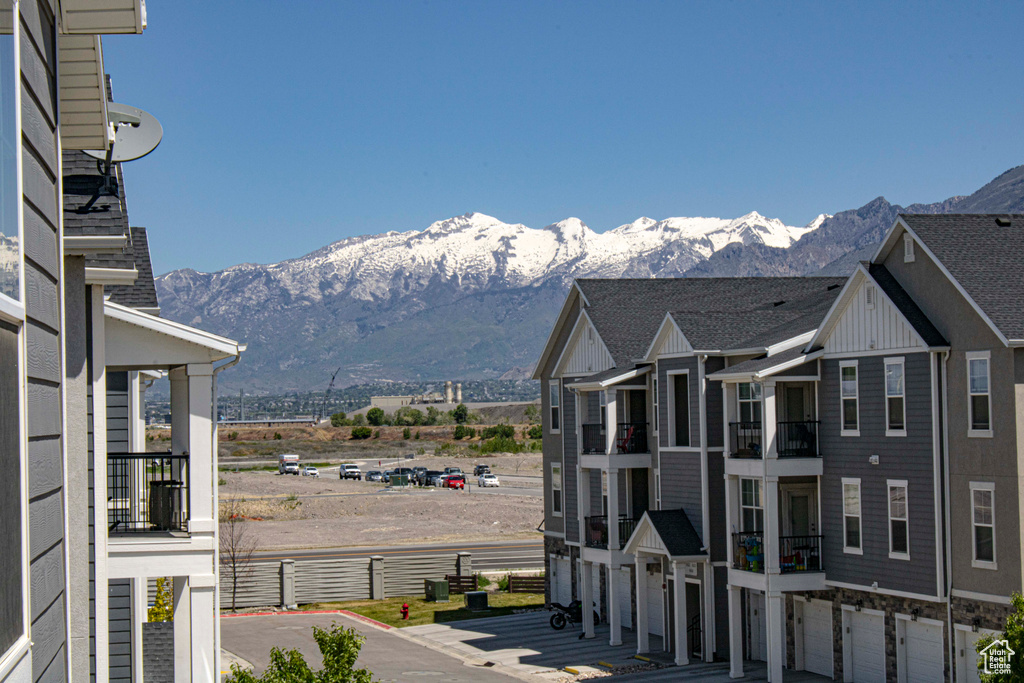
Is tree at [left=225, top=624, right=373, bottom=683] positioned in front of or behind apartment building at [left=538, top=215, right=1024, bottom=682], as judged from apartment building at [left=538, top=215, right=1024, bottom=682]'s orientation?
in front

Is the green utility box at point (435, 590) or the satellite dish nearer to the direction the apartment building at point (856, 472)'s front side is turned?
the satellite dish

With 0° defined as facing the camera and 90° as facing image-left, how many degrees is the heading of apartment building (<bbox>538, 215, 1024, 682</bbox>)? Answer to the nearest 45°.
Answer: approximately 45°

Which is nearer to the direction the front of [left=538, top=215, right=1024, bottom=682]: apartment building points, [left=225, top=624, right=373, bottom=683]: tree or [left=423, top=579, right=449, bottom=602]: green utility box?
the tree
